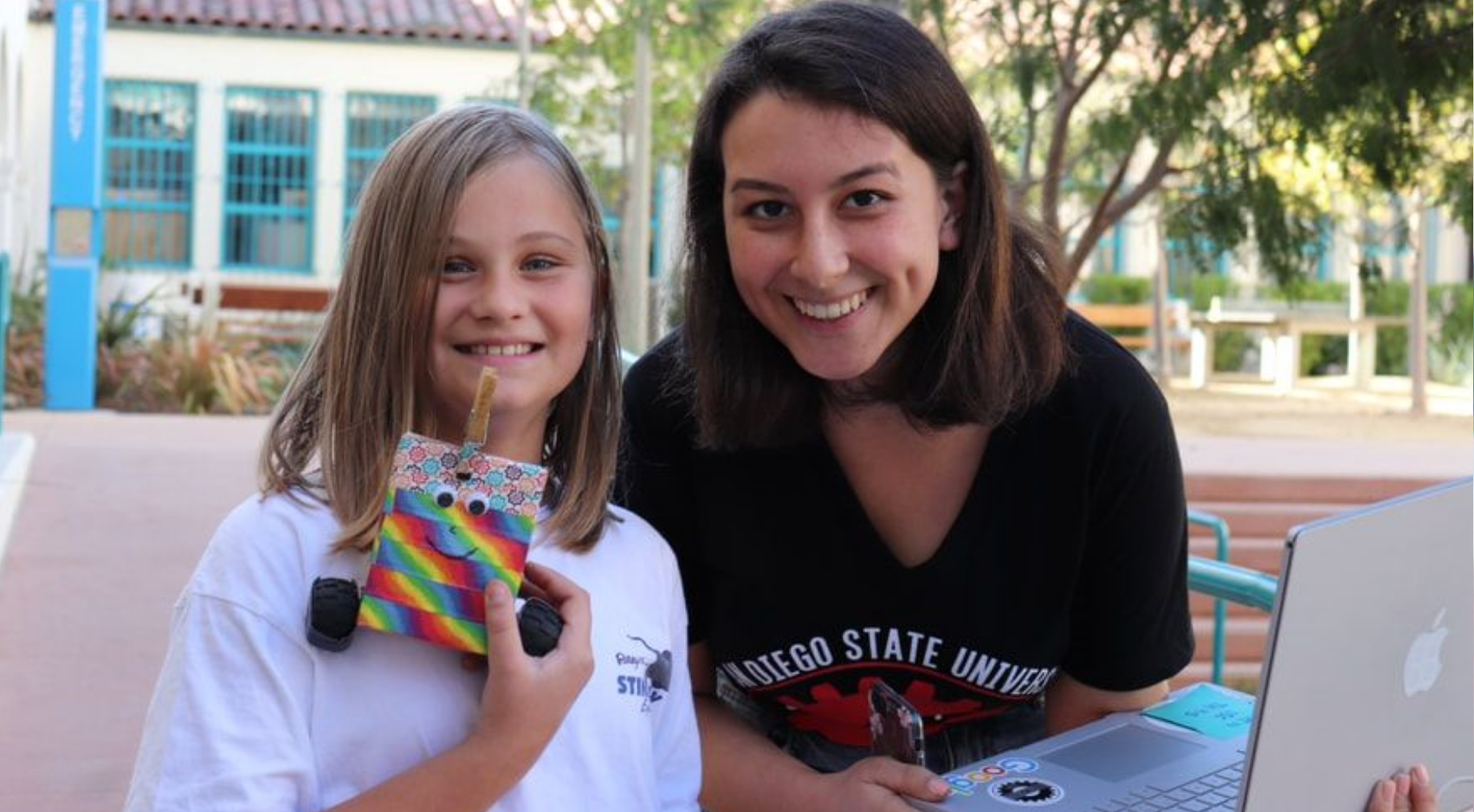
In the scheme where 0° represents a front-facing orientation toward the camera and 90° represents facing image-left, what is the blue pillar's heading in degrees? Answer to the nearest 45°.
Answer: approximately 0°

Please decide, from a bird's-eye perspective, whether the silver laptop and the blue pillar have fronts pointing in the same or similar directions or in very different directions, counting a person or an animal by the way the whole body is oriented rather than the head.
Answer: very different directions

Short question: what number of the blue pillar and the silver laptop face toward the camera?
1

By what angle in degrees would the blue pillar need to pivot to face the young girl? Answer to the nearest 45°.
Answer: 0° — it already faces them

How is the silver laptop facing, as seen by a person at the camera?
facing away from the viewer and to the left of the viewer
